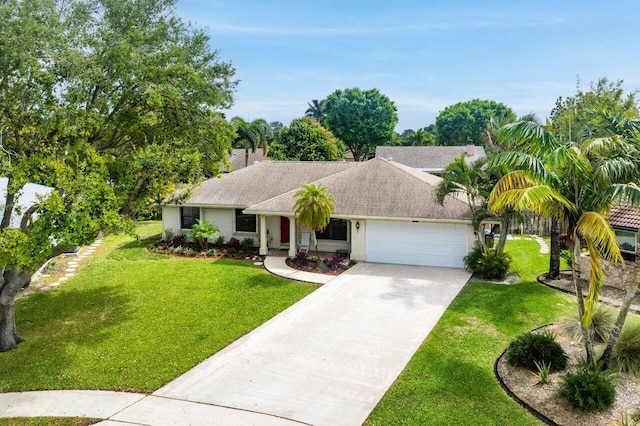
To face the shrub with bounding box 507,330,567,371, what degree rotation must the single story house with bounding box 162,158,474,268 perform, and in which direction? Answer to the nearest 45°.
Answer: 0° — it already faces it

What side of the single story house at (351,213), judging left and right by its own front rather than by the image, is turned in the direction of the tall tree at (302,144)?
back

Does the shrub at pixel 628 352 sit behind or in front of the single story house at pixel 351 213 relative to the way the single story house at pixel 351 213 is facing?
in front

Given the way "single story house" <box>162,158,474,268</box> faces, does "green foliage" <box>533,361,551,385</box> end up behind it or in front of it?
in front

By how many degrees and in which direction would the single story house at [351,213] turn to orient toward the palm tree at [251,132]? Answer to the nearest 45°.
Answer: approximately 180°

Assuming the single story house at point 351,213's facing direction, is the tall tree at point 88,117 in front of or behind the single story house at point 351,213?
in front

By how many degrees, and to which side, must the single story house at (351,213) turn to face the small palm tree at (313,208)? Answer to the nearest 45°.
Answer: approximately 45° to its right

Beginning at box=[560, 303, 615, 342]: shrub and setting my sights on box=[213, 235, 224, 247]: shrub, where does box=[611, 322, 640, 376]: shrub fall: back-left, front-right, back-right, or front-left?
back-left

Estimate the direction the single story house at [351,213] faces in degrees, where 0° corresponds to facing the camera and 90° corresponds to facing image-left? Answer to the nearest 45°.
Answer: approximately 0°

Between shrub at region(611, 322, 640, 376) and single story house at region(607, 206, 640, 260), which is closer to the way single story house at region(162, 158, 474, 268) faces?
the shrub
